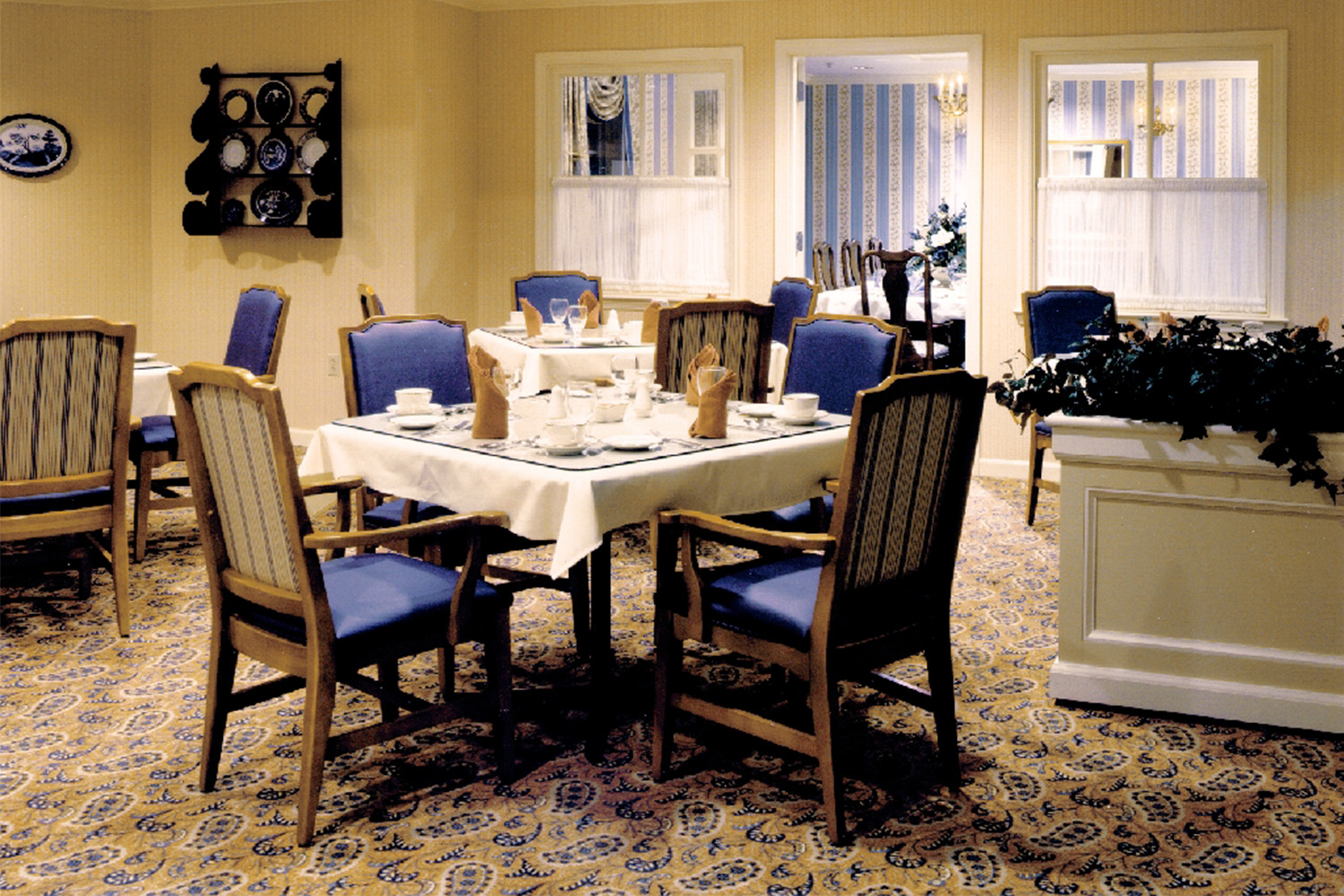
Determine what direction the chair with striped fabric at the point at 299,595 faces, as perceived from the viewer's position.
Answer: facing away from the viewer and to the right of the viewer

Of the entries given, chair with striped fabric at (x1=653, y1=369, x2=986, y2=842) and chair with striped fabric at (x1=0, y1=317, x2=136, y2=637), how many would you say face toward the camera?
0

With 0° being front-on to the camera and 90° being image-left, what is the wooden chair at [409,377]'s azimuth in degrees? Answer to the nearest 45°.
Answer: approximately 315°

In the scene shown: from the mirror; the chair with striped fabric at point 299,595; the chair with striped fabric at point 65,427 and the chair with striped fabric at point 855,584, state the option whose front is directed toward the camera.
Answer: the mirror

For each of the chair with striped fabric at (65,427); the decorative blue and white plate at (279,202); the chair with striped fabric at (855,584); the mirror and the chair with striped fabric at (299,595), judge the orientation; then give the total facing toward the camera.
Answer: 2

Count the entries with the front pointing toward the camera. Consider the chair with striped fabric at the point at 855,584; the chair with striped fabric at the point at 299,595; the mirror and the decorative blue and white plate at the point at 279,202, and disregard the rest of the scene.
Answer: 2

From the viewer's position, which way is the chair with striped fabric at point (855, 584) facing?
facing away from the viewer and to the left of the viewer

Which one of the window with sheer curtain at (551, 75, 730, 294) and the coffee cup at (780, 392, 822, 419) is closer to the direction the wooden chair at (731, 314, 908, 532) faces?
the coffee cup

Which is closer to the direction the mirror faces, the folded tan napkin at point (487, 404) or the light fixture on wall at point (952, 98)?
the folded tan napkin

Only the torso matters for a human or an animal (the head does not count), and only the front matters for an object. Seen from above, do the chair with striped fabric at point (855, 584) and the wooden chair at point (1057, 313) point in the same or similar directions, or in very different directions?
very different directions
